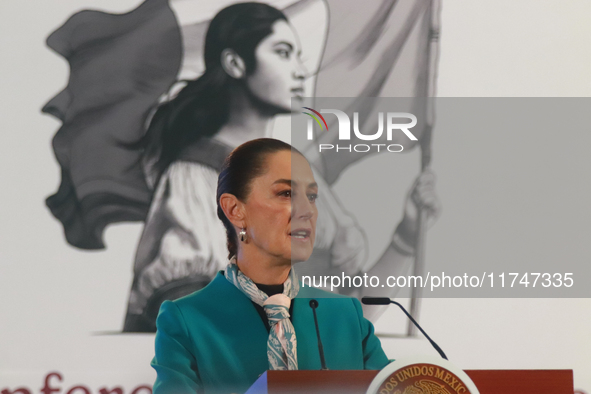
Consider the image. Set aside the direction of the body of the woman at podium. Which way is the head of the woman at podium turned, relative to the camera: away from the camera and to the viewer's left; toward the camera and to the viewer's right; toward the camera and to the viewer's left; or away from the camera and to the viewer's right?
toward the camera and to the viewer's right

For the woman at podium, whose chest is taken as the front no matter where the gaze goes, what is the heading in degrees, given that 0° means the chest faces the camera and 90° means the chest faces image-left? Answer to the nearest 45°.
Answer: approximately 315°
